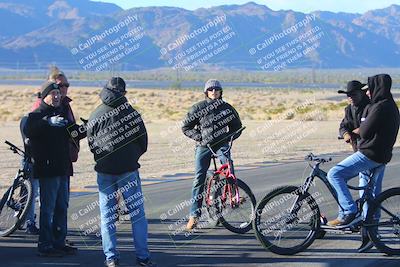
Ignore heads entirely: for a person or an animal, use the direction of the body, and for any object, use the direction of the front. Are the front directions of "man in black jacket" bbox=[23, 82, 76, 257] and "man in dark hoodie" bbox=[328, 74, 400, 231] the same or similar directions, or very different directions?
very different directions

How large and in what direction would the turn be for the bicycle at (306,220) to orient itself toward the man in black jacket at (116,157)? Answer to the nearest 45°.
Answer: approximately 45° to its left

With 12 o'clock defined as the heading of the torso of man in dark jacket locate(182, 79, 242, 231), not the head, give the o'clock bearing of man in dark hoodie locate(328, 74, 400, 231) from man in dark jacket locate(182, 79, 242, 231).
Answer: man in dark hoodie locate(328, 74, 400, 231) is roughly at 10 o'clock from man in dark jacket locate(182, 79, 242, 231).

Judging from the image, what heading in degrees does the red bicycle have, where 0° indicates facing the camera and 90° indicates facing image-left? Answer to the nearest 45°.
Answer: approximately 315°

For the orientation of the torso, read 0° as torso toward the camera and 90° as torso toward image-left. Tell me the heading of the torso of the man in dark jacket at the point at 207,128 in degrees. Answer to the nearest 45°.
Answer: approximately 0°

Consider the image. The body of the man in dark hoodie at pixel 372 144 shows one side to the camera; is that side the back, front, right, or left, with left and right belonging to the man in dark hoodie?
left

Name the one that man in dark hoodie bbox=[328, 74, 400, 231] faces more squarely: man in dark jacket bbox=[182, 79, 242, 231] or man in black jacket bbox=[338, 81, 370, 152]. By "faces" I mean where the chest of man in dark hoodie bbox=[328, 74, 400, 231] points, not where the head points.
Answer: the man in dark jacket

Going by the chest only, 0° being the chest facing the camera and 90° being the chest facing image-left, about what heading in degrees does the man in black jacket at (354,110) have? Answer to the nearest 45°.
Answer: approximately 45°

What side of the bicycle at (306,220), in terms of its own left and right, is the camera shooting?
left

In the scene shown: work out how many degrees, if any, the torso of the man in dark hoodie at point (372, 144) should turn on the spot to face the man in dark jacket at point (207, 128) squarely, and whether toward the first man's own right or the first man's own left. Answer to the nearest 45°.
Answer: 0° — they already face them

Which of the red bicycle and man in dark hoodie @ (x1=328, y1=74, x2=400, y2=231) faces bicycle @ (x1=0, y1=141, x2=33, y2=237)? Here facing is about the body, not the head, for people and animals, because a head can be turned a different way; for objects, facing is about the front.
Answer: the man in dark hoodie
